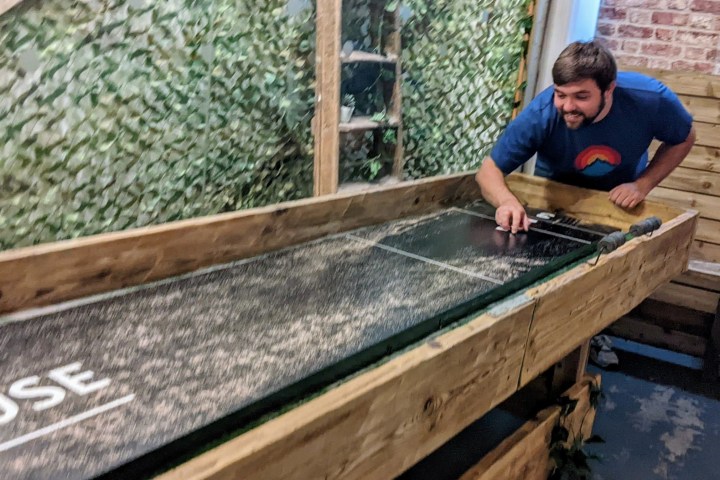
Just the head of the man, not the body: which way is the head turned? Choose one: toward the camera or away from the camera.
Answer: toward the camera

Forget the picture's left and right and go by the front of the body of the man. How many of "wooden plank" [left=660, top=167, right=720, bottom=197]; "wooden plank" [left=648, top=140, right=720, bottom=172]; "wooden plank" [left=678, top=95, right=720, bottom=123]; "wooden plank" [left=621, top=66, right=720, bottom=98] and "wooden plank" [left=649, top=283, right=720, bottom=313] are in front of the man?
0

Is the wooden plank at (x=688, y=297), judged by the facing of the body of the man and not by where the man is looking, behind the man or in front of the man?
behind

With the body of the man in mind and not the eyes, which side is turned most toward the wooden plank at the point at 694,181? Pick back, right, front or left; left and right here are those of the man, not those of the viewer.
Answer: back

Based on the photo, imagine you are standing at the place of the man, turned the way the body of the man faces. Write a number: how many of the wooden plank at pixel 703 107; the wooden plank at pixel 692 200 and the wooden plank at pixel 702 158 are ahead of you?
0

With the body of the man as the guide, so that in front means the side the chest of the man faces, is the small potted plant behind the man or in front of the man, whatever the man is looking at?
in front

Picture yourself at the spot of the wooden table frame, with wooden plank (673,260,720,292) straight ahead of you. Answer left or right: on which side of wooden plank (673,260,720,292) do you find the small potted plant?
left

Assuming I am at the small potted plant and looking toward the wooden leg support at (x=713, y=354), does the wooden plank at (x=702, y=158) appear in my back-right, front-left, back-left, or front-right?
front-left

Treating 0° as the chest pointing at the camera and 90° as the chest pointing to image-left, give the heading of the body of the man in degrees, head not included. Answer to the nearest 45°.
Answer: approximately 45°

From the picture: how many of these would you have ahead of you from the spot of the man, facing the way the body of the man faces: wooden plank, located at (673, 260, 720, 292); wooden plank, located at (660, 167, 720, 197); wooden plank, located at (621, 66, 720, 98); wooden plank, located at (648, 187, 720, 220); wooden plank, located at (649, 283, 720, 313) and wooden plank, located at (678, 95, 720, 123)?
0

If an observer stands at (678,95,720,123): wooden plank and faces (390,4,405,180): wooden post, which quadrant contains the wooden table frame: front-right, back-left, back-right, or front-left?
front-left

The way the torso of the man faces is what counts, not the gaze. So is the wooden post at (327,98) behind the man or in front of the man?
in front

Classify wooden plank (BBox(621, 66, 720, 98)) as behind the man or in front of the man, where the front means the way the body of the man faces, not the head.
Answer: behind
